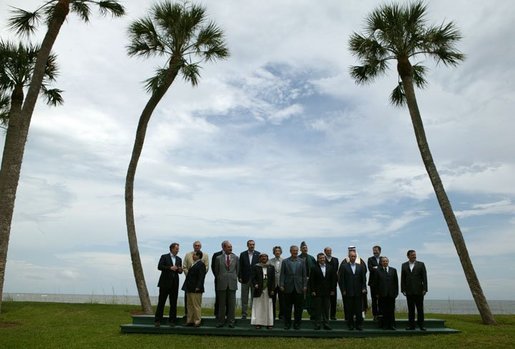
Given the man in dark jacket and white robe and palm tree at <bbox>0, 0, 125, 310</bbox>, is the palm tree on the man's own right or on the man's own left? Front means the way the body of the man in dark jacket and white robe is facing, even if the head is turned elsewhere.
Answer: on the man's own right

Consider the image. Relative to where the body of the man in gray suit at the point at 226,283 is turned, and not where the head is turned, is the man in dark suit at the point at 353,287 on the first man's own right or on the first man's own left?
on the first man's own left

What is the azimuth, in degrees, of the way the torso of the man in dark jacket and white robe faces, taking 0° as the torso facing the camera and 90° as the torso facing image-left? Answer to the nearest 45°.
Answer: approximately 0°

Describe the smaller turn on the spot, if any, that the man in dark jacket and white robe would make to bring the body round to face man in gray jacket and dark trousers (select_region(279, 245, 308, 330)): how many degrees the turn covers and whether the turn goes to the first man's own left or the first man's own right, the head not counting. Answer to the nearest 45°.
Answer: approximately 90° to the first man's own left

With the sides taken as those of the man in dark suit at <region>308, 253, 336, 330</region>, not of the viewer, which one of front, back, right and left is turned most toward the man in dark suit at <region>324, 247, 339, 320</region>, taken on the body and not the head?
back

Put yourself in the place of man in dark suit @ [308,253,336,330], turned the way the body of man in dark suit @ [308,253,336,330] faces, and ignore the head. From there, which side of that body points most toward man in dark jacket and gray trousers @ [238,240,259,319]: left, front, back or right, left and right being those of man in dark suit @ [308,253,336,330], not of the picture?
right
